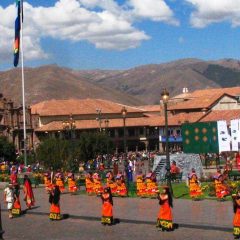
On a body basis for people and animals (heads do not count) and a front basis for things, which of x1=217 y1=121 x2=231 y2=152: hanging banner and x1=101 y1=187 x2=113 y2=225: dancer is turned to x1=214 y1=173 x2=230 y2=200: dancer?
the hanging banner

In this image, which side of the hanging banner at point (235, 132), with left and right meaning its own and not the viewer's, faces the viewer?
front

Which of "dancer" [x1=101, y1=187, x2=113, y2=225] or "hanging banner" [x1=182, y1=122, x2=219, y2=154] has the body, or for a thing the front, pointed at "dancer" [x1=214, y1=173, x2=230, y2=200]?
the hanging banner

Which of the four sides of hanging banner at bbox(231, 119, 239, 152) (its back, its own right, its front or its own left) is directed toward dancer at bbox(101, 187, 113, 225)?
front

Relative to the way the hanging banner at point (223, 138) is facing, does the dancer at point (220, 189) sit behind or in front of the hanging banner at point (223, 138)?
in front

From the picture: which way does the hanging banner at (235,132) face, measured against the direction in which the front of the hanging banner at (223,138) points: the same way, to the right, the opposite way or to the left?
the same way

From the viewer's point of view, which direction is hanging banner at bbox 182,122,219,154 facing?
toward the camera

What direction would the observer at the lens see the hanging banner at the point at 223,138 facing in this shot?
facing the viewer

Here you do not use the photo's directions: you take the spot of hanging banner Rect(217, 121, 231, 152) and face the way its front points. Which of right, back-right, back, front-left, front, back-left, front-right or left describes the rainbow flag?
right

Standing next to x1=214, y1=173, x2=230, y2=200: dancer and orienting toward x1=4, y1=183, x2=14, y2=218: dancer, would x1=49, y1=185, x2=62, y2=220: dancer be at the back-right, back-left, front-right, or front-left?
front-left

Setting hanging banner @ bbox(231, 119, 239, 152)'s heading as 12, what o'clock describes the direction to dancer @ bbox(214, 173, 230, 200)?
The dancer is roughly at 12 o'clock from the hanging banner.

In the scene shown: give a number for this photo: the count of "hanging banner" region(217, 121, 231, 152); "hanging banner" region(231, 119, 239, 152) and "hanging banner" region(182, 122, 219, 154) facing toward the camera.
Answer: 3

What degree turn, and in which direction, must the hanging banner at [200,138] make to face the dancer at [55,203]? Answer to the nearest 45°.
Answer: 0° — it already faces them

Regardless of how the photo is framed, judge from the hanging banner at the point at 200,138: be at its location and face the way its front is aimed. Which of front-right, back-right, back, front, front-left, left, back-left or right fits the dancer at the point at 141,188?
front

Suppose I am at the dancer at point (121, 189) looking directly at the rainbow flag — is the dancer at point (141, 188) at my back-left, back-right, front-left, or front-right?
back-right

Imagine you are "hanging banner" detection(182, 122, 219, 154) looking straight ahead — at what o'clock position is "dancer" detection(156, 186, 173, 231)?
The dancer is roughly at 12 o'clock from the hanging banner.

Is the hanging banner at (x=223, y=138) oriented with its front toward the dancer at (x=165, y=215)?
yes

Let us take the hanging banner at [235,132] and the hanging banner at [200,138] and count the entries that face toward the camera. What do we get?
2
